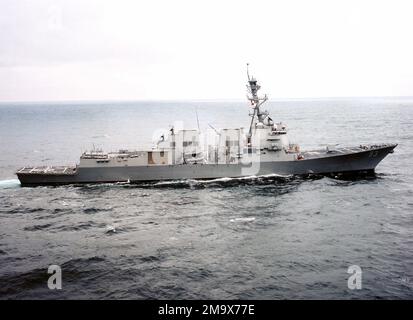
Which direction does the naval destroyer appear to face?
to the viewer's right
